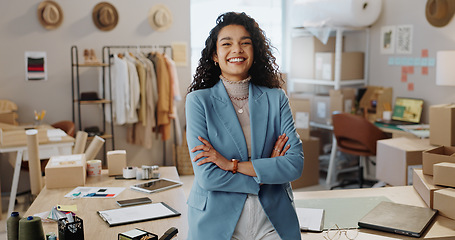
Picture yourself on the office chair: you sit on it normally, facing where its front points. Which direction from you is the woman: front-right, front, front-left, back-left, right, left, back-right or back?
back-right

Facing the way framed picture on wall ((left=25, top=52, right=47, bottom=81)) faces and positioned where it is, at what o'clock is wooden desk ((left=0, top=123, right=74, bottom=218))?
The wooden desk is roughly at 12 o'clock from the framed picture on wall.

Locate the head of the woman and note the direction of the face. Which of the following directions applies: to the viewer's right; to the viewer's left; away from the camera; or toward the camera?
toward the camera

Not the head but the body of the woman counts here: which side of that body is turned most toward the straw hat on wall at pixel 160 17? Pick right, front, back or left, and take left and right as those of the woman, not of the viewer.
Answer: back

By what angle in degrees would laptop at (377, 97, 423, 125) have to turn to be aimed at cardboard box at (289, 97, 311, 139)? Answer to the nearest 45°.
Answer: approximately 45° to its right

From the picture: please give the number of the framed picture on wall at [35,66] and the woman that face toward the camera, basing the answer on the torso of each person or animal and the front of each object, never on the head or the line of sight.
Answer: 2

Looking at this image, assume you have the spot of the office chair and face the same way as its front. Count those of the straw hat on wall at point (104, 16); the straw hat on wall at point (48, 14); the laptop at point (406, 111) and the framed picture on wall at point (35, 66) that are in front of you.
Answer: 1

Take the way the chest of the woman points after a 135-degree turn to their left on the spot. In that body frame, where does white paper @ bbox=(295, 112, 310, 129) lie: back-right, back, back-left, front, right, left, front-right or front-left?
front-left

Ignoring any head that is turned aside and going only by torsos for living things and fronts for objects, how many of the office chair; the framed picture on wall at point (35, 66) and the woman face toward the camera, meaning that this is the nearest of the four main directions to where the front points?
2

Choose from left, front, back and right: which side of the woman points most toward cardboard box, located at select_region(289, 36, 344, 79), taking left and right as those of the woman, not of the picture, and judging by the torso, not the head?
back

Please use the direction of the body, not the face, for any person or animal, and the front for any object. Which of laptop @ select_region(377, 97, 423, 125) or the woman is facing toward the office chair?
the laptop

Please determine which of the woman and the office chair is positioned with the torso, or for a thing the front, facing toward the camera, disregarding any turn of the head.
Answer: the woman

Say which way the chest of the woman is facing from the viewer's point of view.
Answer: toward the camera

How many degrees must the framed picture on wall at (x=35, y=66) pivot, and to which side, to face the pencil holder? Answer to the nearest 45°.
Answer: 0° — it already faces it

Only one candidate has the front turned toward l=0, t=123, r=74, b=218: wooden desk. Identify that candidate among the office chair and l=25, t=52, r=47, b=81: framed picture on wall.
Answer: the framed picture on wall

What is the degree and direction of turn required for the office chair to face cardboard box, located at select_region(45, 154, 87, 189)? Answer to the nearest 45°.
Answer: approximately 180°

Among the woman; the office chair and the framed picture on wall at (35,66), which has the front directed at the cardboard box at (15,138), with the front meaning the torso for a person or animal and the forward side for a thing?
the framed picture on wall
